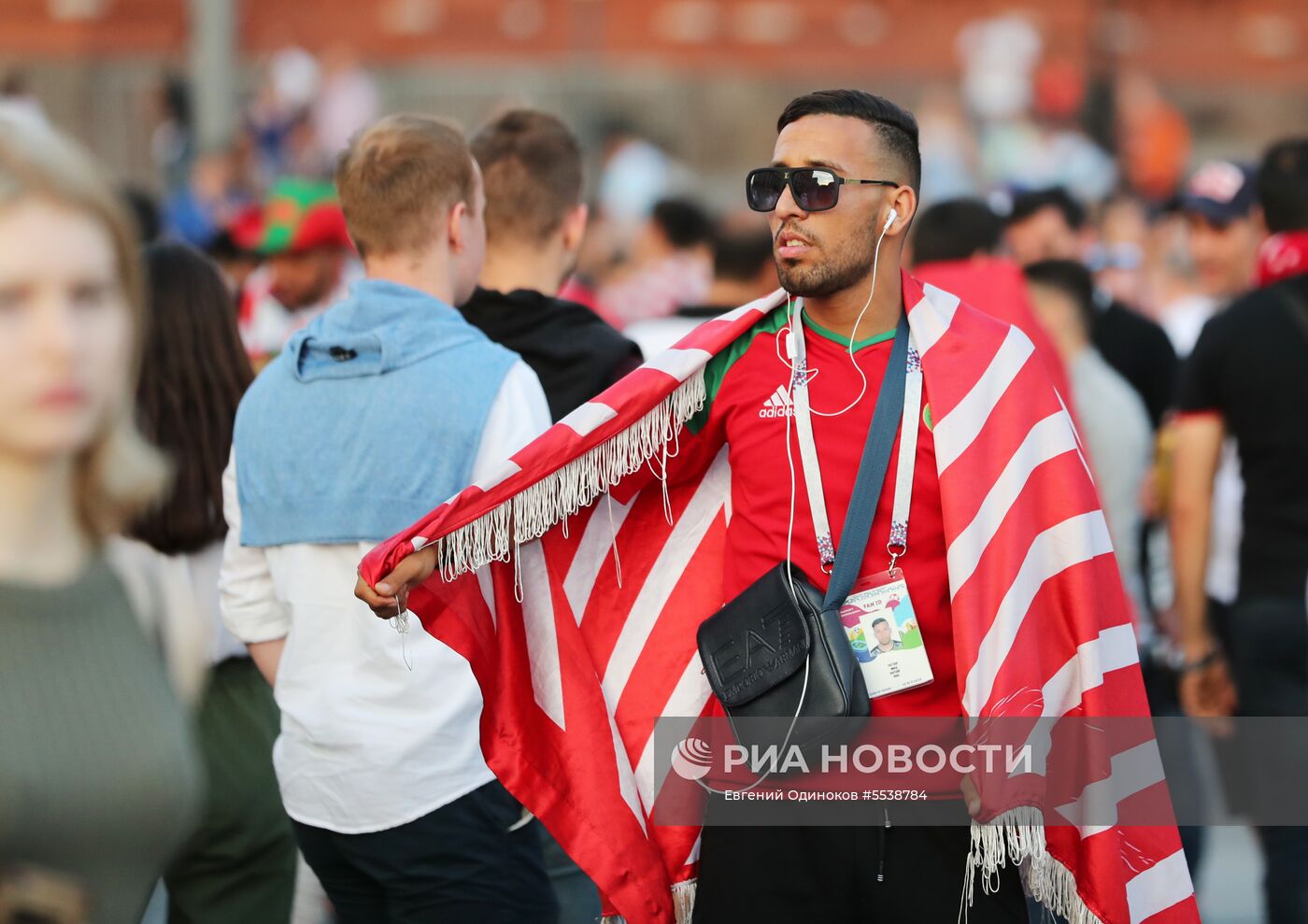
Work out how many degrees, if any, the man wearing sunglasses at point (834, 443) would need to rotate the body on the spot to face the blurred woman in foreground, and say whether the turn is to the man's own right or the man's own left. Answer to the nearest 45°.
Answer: approximately 45° to the man's own right

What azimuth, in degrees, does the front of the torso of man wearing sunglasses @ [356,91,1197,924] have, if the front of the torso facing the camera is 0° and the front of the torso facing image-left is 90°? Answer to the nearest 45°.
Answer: approximately 0°

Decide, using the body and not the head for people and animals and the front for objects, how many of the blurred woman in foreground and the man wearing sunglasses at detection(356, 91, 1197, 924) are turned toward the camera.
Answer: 2

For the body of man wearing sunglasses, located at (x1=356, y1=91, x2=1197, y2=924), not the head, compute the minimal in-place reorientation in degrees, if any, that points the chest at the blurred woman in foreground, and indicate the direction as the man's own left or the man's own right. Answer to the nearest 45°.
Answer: approximately 45° to the man's own right

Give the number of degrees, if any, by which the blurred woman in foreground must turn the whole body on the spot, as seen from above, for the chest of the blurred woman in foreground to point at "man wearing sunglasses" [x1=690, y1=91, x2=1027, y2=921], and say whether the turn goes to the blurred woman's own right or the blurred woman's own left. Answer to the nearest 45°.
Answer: approximately 135° to the blurred woman's own left
